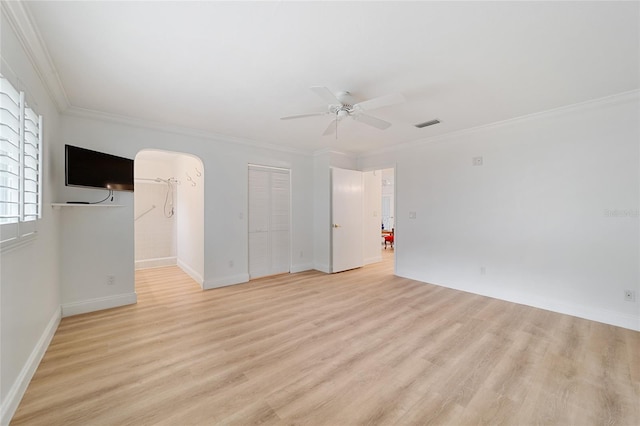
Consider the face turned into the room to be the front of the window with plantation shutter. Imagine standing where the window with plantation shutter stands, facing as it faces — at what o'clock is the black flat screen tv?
The black flat screen tv is roughly at 10 o'clock from the window with plantation shutter.

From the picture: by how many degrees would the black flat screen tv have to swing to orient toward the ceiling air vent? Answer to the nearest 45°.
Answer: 0° — it already faces it

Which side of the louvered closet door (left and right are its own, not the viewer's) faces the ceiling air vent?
front

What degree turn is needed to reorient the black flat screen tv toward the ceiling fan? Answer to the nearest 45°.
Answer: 0° — it already faces it

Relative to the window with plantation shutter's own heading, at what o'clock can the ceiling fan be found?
The ceiling fan is roughly at 1 o'clock from the window with plantation shutter.

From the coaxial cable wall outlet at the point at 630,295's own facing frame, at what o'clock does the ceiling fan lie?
The ceiling fan is roughly at 1 o'clock from the coaxial cable wall outlet.

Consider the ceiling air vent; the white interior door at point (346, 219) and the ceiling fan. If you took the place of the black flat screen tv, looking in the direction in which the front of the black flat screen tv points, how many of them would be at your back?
0

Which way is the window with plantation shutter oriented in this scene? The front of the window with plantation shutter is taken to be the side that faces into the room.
to the viewer's right

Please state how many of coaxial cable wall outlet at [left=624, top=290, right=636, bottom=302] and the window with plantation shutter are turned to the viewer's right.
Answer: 1

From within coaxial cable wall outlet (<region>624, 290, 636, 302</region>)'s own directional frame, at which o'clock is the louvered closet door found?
The louvered closet door is roughly at 2 o'clock from the coaxial cable wall outlet.

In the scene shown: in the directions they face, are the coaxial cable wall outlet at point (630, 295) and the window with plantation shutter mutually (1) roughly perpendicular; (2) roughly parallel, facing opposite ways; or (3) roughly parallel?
roughly parallel, facing opposite ways

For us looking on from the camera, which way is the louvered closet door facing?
facing the viewer and to the right of the viewer

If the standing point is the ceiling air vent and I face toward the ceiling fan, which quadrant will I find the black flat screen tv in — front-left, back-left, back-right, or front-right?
front-right

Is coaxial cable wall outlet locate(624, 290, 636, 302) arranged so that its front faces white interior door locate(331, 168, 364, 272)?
no

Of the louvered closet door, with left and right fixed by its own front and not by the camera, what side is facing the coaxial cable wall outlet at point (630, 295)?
front
